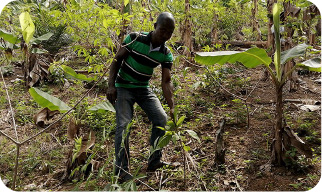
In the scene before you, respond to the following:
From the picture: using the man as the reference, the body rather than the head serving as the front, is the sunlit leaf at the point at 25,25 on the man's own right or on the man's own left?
on the man's own right

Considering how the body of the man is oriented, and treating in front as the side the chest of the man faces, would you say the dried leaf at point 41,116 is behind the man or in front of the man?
behind

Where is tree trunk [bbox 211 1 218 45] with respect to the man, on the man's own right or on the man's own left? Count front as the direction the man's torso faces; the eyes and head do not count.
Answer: on the man's own left

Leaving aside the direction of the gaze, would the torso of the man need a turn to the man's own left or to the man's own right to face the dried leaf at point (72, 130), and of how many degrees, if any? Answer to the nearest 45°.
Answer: approximately 135° to the man's own right

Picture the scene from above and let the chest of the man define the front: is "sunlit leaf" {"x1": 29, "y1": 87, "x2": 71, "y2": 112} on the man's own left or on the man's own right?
on the man's own right
